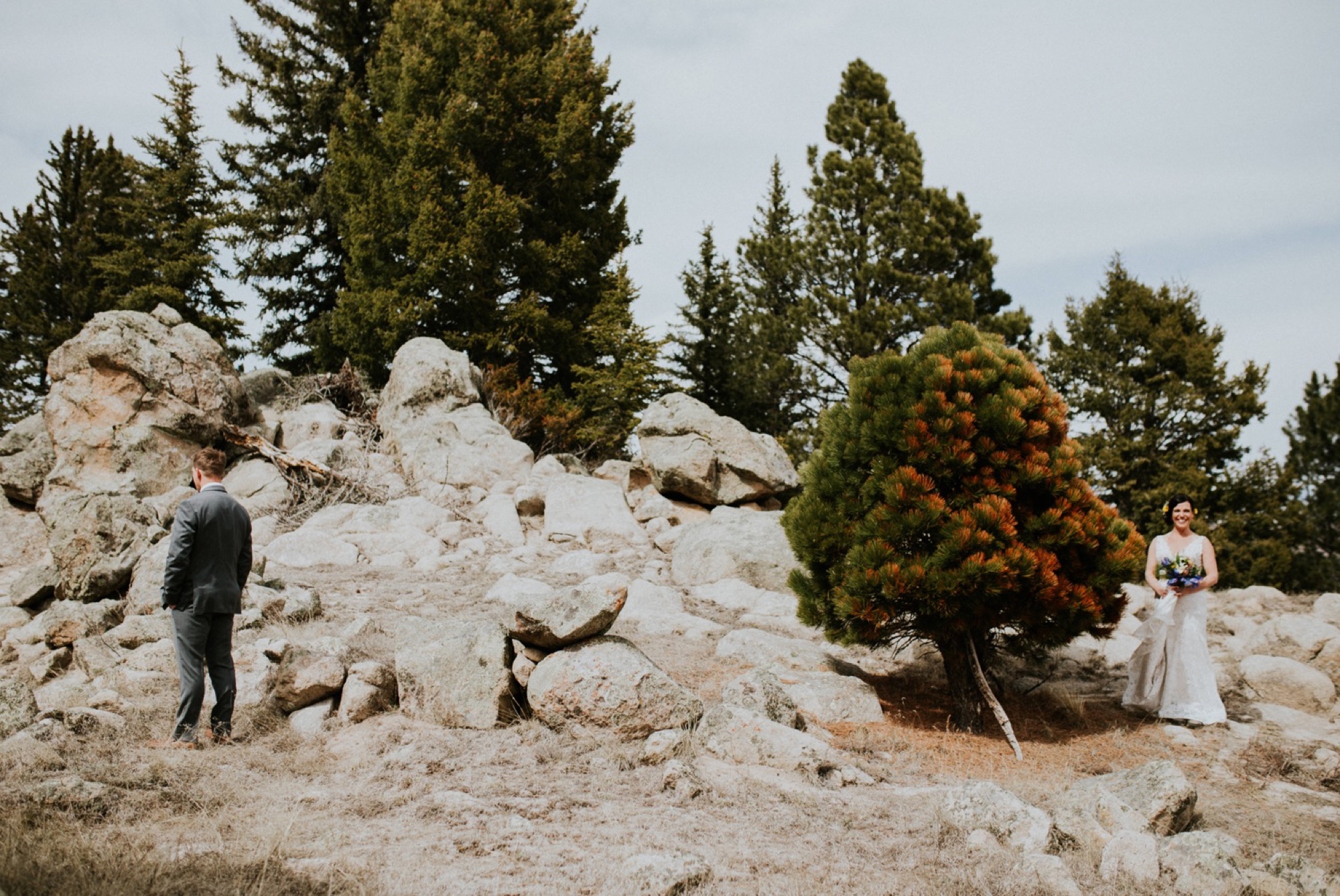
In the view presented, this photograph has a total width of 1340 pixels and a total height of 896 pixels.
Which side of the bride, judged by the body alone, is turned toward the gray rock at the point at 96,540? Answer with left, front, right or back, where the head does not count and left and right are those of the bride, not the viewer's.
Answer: right

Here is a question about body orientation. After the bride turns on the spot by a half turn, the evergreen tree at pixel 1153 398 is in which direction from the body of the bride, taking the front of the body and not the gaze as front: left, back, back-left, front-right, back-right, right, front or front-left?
front

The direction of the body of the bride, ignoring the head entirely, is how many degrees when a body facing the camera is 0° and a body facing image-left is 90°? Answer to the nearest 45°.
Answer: approximately 0°

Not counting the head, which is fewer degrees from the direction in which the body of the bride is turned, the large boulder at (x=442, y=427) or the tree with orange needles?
the tree with orange needles

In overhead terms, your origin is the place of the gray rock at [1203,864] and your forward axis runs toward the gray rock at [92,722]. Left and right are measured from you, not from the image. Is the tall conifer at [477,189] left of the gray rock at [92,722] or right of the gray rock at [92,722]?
right

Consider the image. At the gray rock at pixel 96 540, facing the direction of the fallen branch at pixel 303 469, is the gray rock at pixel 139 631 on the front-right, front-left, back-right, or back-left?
back-right

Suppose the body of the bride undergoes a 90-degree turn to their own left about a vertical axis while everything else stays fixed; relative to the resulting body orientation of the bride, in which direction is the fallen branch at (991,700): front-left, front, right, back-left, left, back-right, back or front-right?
back-right

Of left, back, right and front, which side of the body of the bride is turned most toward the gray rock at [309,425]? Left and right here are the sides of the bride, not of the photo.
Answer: right

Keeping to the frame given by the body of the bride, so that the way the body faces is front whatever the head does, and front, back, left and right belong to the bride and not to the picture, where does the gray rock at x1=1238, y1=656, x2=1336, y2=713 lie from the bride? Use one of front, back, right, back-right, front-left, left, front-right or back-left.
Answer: back-left
